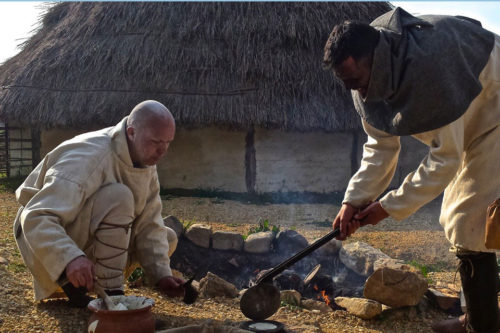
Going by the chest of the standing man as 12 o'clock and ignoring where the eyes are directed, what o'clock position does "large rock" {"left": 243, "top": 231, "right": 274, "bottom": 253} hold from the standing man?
The large rock is roughly at 2 o'clock from the standing man.

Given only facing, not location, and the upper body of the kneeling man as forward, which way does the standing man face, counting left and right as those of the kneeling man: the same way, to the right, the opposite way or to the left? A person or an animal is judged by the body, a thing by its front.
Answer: the opposite way

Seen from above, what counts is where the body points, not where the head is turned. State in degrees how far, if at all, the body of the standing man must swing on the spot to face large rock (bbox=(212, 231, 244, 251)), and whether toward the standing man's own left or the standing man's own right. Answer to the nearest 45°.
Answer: approximately 45° to the standing man's own right

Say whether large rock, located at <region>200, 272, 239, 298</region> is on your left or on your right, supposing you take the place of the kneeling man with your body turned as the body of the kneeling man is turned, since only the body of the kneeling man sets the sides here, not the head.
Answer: on your left

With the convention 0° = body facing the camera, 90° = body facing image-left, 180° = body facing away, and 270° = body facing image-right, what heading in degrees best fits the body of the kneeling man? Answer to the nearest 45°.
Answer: approximately 315°

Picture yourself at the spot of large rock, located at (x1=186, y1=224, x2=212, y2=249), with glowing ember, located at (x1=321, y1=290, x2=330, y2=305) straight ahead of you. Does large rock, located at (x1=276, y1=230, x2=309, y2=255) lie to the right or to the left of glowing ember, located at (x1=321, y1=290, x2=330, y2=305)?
left

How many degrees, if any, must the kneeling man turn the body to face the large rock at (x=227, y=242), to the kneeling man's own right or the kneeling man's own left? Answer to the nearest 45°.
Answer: approximately 90° to the kneeling man's own left

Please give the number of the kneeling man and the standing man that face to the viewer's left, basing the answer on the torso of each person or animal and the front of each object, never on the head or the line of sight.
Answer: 1

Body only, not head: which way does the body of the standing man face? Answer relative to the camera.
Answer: to the viewer's left

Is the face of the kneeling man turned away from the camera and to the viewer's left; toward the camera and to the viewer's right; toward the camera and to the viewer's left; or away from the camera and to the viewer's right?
toward the camera and to the viewer's right

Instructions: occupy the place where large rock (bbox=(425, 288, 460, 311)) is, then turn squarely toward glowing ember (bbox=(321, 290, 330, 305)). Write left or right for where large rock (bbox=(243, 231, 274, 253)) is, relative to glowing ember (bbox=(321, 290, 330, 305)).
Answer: right
